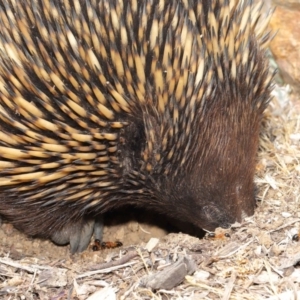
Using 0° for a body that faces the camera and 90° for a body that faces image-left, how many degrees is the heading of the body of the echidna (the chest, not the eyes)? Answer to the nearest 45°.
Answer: approximately 270°
